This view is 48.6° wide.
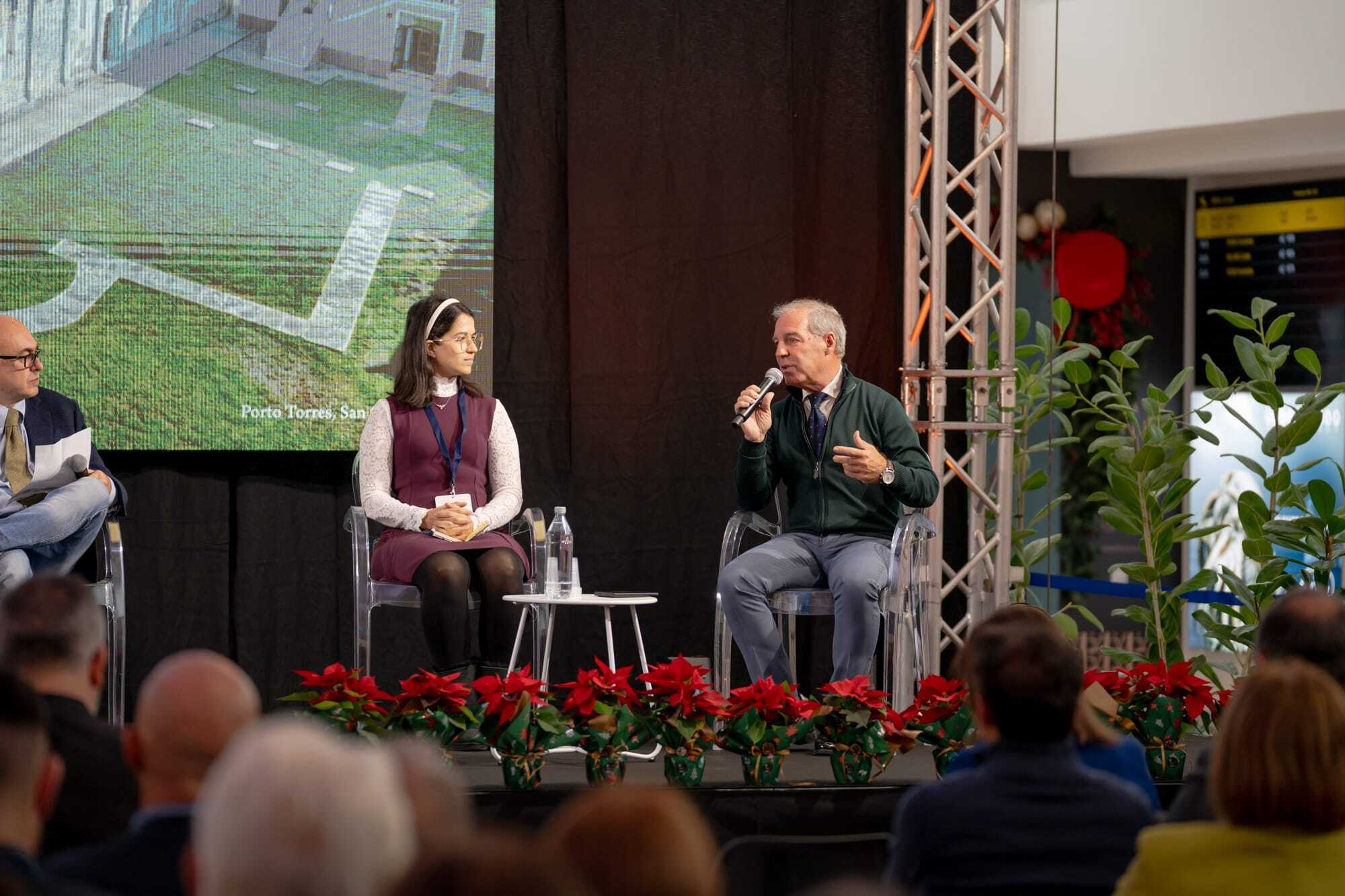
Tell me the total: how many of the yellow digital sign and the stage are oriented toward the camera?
2

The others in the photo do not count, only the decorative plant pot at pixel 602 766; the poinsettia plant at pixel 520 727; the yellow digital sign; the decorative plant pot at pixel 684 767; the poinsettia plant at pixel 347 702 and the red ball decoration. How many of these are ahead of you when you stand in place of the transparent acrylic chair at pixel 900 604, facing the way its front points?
4

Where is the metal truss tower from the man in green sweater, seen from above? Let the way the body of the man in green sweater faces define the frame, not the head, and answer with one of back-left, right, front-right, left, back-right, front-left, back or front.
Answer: back

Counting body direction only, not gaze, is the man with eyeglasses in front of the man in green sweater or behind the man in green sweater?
in front

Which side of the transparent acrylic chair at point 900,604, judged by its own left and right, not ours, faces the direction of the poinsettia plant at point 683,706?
front

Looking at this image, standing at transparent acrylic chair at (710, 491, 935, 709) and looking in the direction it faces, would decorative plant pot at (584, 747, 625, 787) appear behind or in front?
in front

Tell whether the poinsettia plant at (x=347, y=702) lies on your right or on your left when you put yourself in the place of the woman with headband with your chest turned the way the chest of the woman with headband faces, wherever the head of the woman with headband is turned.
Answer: on your right

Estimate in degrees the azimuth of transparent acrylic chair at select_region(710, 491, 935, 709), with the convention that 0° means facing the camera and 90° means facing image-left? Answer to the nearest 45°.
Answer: approximately 45°

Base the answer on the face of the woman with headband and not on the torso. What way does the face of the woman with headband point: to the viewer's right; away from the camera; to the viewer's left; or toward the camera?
to the viewer's right

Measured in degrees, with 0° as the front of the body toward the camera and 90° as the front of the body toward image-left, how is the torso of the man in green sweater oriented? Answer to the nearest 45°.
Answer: approximately 45°
